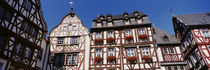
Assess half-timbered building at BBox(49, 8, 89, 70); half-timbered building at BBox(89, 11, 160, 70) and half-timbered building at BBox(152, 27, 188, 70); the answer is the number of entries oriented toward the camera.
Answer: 3

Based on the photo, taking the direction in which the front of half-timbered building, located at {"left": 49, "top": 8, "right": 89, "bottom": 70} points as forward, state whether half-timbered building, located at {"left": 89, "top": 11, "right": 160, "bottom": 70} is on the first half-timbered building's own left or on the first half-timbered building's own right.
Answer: on the first half-timbered building's own left

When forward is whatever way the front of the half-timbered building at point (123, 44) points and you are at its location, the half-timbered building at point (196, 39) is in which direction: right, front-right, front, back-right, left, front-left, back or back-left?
left

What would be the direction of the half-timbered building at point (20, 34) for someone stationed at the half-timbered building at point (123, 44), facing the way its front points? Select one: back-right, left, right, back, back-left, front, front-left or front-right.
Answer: front-right

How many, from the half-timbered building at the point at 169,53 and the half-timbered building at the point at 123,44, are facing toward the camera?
2

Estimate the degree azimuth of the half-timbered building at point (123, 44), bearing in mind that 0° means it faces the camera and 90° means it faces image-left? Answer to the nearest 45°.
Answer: approximately 0°

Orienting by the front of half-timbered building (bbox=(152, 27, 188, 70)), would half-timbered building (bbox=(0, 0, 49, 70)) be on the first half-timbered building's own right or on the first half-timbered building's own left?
on the first half-timbered building's own right

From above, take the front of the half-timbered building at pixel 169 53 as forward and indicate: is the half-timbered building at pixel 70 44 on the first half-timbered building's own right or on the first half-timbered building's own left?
on the first half-timbered building's own right

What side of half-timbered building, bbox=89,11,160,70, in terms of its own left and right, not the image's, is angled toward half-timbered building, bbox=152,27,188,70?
left

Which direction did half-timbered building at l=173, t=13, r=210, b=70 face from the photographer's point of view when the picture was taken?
facing the viewer and to the left of the viewer

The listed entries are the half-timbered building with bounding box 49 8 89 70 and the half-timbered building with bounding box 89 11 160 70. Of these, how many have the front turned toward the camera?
2
